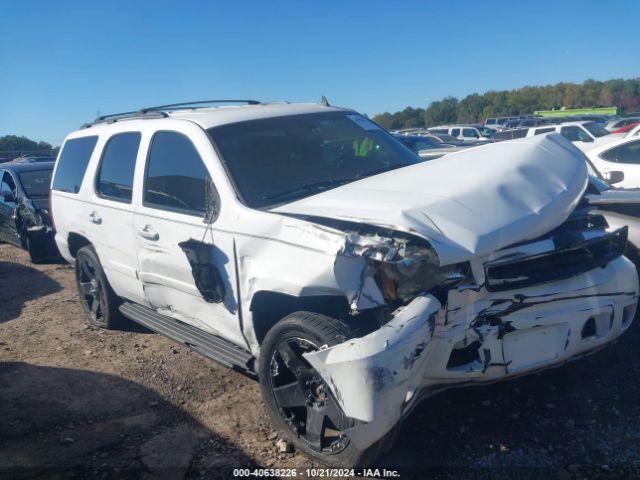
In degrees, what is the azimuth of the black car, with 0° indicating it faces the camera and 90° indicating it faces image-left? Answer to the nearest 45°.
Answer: approximately 315°

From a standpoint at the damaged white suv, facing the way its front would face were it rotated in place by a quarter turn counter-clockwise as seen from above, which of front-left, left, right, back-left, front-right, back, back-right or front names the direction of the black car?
left
